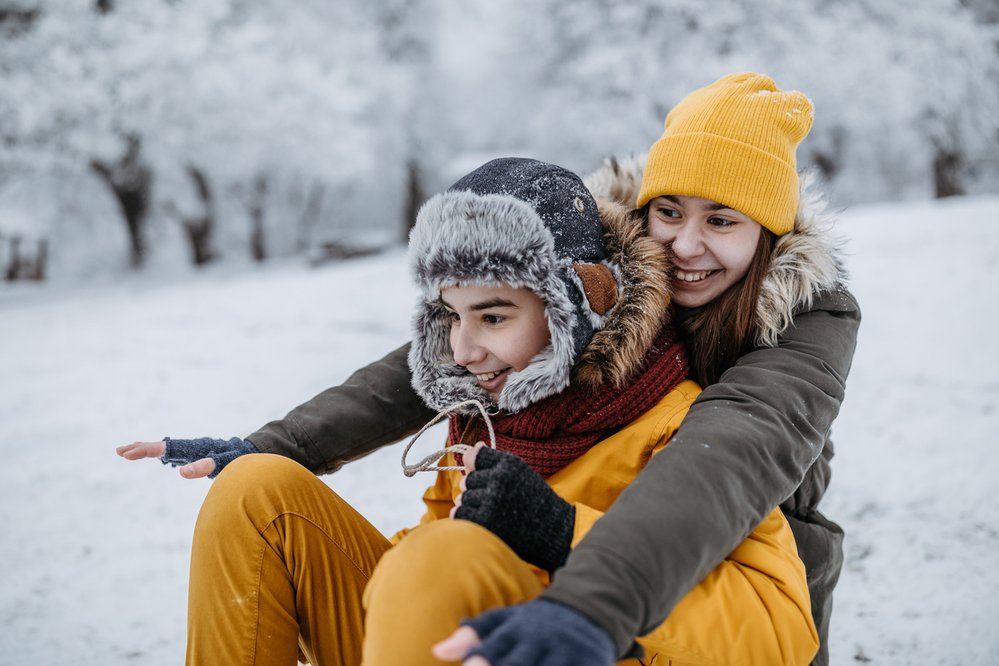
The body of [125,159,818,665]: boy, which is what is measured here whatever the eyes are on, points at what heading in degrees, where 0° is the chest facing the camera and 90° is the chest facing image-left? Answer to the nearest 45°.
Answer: approximately 45°

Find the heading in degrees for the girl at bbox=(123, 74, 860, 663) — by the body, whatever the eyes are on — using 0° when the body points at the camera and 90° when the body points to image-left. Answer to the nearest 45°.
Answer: approximately 45°
